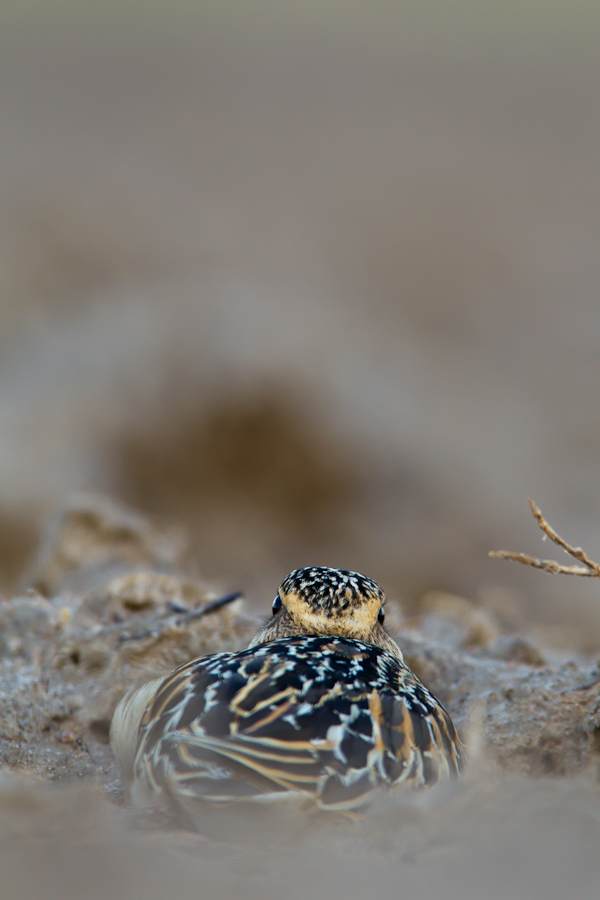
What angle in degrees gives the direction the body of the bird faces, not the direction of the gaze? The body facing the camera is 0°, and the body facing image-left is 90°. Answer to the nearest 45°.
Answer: approximately 180°
